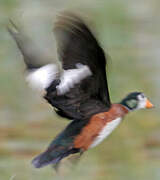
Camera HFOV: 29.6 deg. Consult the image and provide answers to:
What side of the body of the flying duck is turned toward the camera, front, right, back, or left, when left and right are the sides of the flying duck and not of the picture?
right

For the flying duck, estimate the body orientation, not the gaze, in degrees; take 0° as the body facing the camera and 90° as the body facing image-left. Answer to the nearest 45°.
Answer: approximately 270°
